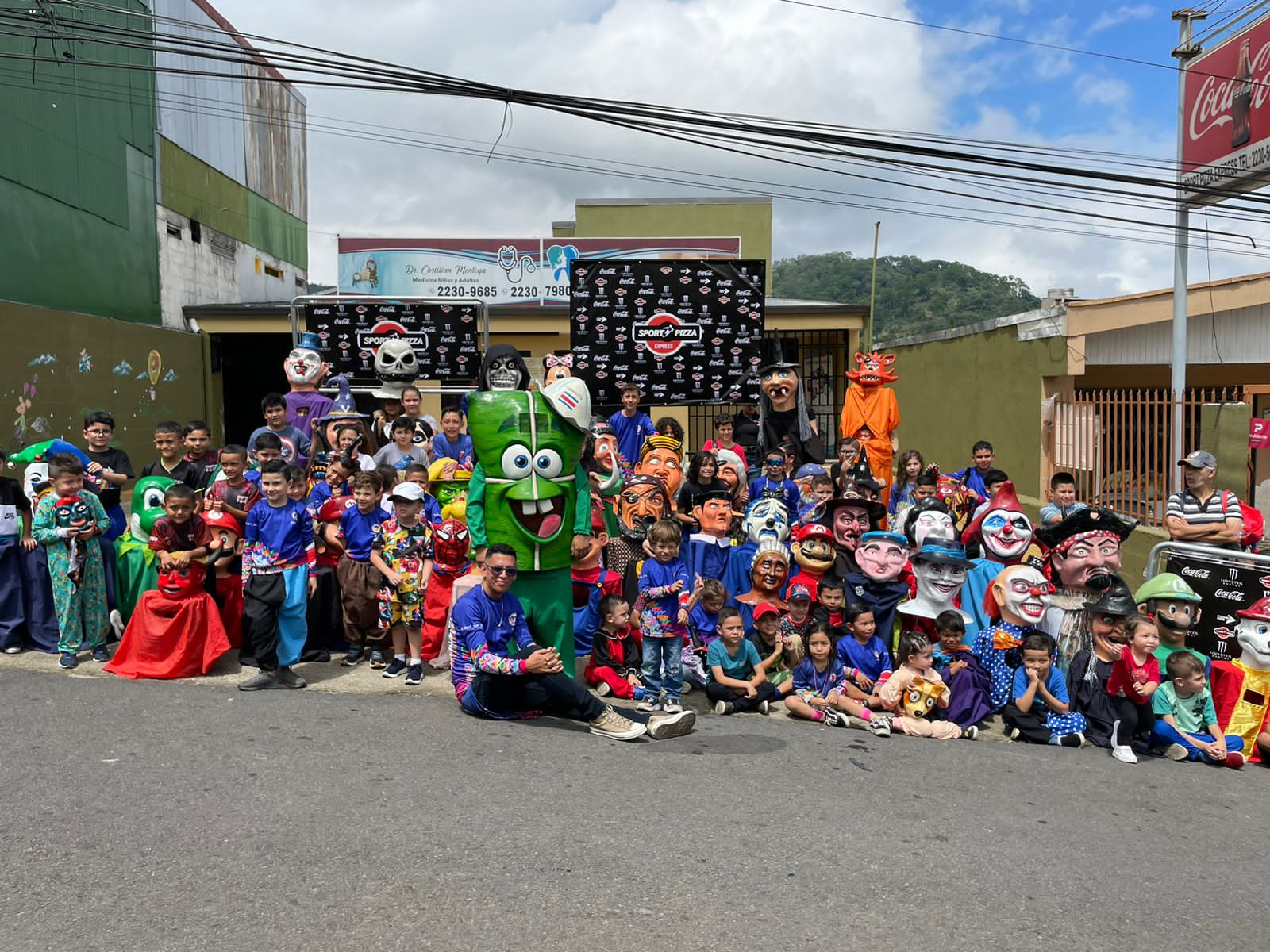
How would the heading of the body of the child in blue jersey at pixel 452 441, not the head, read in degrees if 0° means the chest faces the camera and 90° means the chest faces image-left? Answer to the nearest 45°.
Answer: approximately 0°

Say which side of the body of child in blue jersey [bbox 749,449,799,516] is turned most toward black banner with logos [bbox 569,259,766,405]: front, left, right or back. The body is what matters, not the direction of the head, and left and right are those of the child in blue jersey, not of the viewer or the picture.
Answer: back

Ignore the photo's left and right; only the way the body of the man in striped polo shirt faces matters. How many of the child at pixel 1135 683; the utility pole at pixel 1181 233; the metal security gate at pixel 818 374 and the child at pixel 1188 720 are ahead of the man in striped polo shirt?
2

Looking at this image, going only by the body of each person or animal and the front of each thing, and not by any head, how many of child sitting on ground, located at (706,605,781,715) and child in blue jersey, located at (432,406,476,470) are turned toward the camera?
2

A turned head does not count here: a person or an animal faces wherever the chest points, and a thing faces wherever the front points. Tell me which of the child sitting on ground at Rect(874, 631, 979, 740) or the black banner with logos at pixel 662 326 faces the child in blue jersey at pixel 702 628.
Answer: the black banner with logos

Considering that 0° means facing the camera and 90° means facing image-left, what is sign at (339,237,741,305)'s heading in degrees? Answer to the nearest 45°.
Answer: approximately 0°

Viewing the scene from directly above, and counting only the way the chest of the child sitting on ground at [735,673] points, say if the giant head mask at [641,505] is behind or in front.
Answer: behind
